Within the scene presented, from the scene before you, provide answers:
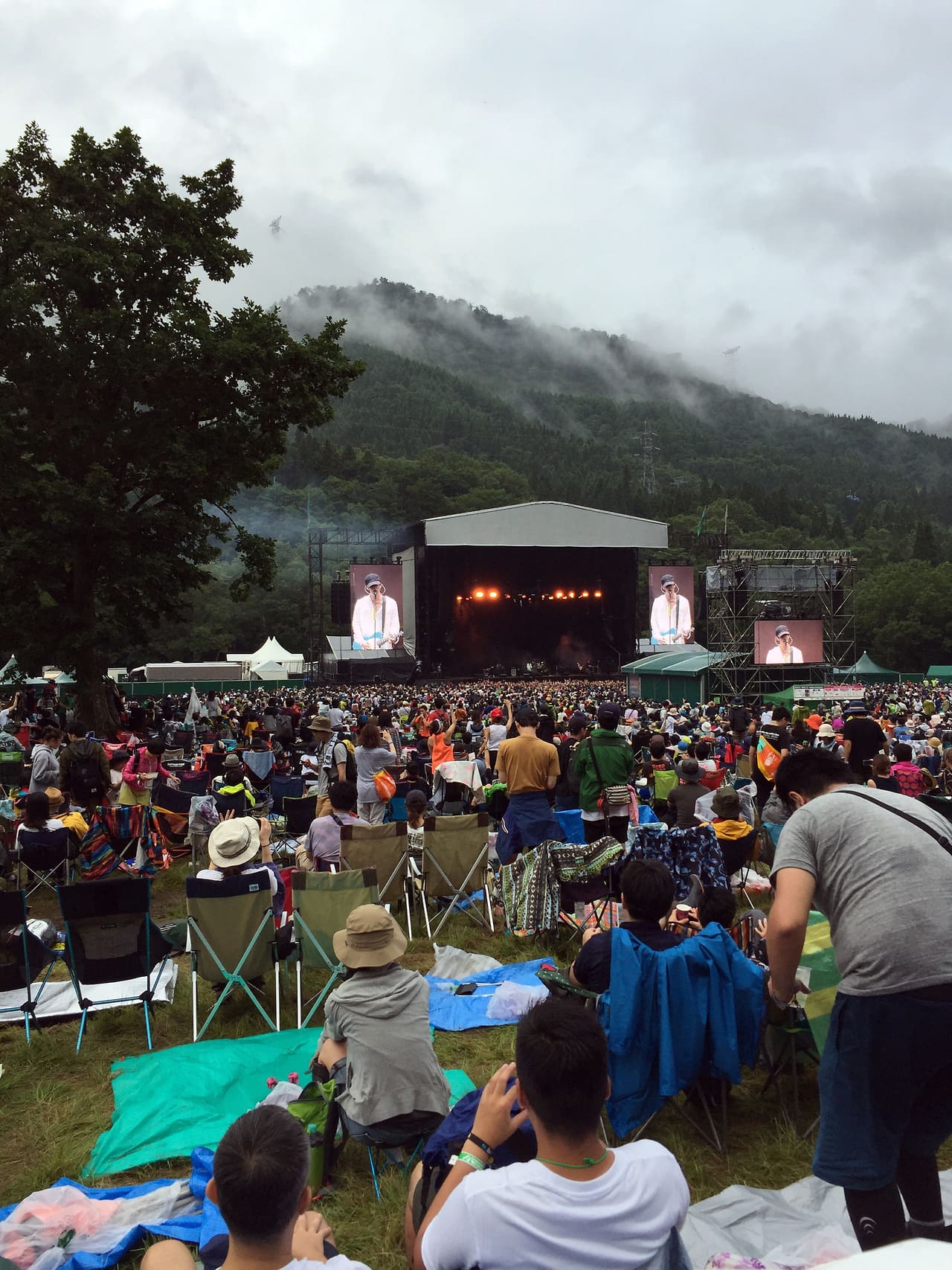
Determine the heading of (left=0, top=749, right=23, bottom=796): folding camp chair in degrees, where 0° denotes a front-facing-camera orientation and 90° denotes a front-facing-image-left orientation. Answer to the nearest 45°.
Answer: approximately 180°

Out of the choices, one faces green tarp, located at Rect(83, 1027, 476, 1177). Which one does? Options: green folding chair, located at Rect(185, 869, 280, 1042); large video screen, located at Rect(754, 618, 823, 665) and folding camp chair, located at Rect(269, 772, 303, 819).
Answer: the large video screen

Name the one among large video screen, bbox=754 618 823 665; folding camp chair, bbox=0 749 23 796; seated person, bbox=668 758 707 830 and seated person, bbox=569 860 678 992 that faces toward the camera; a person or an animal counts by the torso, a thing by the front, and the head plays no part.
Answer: the large video screen

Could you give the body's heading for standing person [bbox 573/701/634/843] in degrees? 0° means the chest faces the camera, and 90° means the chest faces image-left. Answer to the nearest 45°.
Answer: approximately 180°

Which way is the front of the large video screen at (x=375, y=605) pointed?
toward the camera

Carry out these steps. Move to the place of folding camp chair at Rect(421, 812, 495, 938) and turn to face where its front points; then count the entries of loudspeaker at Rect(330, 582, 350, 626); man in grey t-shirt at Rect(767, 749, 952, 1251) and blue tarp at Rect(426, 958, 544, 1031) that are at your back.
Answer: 2

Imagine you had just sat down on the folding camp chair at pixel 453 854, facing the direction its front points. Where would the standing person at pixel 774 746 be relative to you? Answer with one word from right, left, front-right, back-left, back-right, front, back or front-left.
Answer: front-right

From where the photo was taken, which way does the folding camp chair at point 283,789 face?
away from the camera

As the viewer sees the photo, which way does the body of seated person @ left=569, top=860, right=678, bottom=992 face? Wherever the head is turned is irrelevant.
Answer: away from the camera

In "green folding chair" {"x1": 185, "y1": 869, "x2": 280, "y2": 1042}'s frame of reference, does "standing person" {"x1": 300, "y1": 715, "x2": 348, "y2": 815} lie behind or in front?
in front

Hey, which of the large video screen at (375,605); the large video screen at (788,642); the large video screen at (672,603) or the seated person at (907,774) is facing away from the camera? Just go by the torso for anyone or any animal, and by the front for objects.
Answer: the seated person

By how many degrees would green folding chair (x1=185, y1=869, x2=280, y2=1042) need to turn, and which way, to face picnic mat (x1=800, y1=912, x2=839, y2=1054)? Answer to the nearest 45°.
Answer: approximately 135° to its right

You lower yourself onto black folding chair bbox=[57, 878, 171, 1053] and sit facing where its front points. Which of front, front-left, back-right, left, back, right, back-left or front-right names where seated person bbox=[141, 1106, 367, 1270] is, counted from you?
back

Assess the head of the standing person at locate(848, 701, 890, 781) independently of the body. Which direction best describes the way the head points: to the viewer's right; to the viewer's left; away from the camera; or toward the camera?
away from the camera

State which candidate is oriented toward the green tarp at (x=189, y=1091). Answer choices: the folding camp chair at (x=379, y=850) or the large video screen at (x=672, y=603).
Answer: the large video screen

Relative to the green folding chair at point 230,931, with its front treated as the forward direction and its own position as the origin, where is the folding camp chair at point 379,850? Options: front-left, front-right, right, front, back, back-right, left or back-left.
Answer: front-right

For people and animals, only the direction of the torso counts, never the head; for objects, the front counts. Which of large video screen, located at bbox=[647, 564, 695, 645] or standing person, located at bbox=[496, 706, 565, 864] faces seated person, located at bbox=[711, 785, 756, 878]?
the large video screen

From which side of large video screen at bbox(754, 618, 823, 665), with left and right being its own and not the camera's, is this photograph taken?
front
